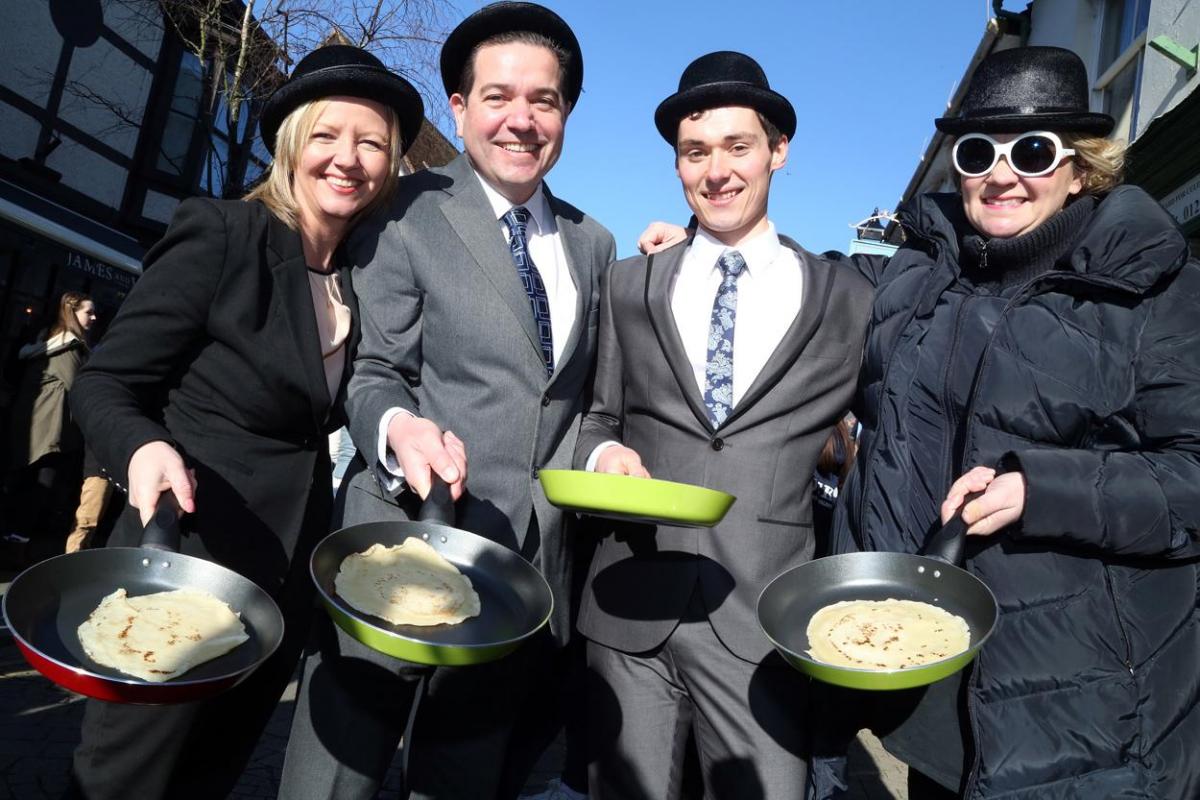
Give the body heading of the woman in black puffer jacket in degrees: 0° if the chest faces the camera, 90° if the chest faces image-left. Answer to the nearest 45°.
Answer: approximately 45°

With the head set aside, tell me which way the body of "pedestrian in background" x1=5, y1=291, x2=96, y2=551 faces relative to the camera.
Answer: to the viewer's right

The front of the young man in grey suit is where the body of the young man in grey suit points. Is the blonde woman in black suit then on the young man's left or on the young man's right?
on the young man's right

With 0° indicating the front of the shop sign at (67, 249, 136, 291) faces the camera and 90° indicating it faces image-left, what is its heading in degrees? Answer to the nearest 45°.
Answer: approximately 315°

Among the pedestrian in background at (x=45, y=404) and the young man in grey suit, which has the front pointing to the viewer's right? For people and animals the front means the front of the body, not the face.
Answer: the pedestrian in background

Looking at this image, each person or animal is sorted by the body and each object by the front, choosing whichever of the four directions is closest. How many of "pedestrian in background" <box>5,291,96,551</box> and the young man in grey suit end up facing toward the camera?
1

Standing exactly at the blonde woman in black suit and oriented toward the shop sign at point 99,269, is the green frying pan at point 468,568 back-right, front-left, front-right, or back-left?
back-right

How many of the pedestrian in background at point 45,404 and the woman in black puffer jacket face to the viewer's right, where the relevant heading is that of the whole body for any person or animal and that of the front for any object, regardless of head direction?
1
